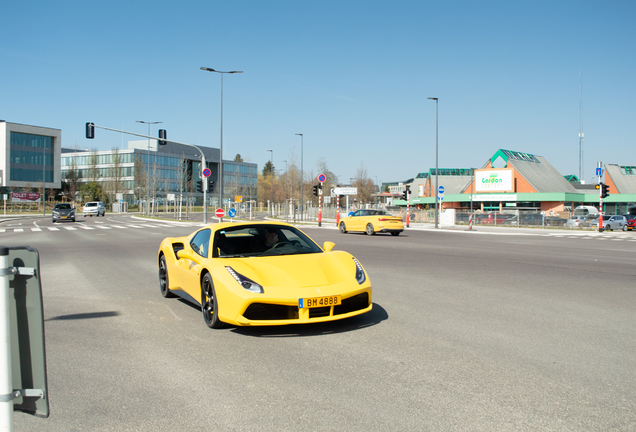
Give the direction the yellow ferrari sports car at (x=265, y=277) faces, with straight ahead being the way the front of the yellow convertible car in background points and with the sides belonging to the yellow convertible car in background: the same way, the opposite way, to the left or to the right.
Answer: the opposite way

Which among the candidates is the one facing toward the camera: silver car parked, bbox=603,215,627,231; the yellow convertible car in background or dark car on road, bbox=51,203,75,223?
the dark car on road

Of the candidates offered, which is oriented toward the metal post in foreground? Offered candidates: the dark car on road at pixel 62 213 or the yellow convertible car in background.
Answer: the dark car on road

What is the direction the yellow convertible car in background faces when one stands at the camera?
facing away from the viewer and to the left of the viewer

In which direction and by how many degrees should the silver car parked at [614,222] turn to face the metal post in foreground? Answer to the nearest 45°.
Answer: approximately 90° to its left

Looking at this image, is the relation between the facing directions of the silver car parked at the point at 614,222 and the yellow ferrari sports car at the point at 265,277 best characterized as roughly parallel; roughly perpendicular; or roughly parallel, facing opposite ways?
roughly perpendicular

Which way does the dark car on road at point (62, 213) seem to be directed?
toward the camera

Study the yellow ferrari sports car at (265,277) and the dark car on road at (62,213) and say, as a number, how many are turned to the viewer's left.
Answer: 0

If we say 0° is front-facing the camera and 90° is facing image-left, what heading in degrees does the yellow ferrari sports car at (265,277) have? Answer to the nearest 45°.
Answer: approximately 315°

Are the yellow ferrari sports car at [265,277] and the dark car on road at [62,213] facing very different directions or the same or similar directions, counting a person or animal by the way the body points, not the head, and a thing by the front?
same or similar directions

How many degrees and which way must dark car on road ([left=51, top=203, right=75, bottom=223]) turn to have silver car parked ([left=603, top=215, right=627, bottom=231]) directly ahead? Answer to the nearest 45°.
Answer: approximately 45° to its left

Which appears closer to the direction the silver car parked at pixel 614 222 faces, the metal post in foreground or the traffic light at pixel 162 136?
the traffic light

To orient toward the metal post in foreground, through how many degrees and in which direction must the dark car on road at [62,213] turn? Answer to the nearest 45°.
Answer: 0° — it already faces it

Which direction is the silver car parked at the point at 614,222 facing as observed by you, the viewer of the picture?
facing to the left of the viewer

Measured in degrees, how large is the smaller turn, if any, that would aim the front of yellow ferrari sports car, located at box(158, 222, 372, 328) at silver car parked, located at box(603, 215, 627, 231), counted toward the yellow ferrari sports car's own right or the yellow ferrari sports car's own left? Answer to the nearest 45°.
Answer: approximately 90° to the yellow ferrari sports car's own left
